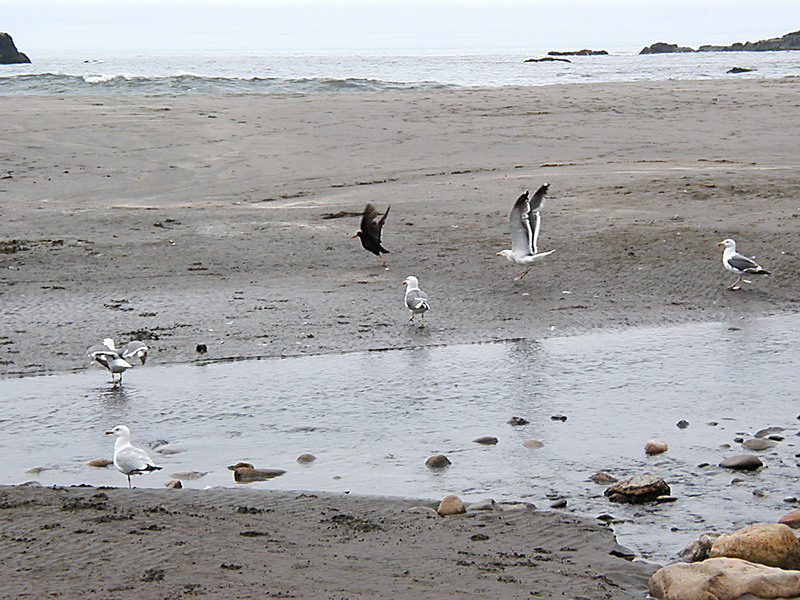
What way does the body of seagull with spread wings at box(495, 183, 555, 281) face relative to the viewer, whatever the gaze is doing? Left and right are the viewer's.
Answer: facing to the left of the viewer

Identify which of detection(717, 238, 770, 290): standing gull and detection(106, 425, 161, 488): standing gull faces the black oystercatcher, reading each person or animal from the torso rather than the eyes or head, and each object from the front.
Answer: detection(717, 238, 770, 290): standing gull

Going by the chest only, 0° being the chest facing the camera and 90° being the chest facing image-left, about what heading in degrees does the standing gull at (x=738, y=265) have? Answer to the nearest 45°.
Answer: approximately 90°

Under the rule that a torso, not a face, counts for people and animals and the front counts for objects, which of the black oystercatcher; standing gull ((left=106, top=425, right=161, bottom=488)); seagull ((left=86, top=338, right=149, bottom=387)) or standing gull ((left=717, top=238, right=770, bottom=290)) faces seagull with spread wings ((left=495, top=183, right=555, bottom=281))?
standing gull ((left=717, top=238, right=770, bottom=290))

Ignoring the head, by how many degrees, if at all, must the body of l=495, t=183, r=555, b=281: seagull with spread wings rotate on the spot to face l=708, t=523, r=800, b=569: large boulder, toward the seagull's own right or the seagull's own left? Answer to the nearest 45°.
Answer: approximately 90° to the seagull's own left

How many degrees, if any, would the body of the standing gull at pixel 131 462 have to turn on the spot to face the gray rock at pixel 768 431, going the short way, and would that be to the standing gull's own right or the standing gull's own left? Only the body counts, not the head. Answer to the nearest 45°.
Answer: approximately 180°

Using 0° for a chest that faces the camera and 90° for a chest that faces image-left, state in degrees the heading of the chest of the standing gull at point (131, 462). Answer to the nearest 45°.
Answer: approximately 90°

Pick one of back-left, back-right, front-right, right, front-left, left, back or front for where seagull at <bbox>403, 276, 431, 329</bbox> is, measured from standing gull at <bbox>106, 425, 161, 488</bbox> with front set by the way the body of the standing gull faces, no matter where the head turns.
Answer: back-right

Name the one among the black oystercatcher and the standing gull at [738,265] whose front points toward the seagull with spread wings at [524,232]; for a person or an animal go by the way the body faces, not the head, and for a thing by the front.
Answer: the standing gull

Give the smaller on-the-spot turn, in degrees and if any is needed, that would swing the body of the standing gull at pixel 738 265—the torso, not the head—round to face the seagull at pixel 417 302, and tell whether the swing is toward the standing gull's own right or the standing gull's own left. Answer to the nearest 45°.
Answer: approximately 45° to the standing gull's own left

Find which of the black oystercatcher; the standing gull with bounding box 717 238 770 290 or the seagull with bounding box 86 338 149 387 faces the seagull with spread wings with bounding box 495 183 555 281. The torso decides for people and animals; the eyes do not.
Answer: the standing gull

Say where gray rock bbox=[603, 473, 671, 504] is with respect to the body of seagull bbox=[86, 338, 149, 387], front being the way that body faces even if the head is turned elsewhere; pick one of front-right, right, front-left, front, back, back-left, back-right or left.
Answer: back
